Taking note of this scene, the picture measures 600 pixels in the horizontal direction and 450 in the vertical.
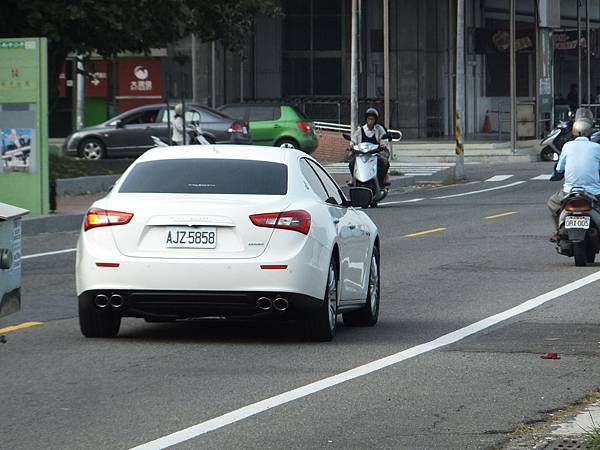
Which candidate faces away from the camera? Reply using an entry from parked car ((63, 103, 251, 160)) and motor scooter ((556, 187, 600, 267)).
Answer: the motor scooter

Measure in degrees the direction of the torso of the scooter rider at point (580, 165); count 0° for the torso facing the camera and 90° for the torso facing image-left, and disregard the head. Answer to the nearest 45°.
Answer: approximately 180°

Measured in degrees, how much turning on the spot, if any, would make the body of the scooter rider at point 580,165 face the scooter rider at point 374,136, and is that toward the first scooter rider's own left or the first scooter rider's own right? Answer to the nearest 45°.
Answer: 0° — they already face them

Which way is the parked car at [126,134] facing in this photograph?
to the viewer's left

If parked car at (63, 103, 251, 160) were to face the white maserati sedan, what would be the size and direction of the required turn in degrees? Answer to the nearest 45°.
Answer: approximately 90° to its left

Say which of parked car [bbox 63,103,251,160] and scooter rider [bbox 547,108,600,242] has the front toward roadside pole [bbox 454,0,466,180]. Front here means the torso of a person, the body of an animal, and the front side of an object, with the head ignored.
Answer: the scooter rider

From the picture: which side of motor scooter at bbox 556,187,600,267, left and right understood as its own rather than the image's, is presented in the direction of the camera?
back

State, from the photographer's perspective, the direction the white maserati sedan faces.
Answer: facing away from the viewer and to the right of the viewer

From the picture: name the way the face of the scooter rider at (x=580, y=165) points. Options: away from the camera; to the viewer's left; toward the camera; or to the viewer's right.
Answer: away from the camera

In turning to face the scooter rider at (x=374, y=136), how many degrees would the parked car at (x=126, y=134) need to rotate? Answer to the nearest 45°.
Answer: approximately 90° to its left
